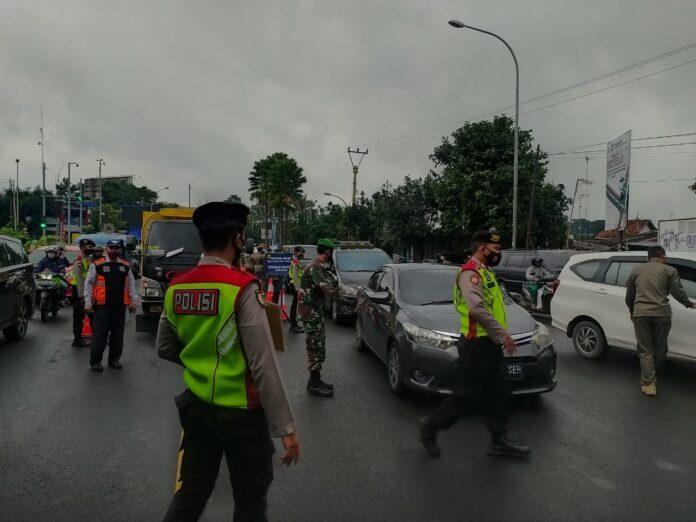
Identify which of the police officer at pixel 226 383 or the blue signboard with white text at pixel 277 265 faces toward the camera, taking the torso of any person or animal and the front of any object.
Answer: the blue signboard with white text

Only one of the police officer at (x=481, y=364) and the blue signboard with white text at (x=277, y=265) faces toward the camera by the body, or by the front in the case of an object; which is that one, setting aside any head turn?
the blue signboard with white text

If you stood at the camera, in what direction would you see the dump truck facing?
facing the viewer

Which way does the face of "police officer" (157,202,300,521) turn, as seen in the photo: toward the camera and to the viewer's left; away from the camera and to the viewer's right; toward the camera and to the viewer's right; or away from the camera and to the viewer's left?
away from the camera and to the viewer's right

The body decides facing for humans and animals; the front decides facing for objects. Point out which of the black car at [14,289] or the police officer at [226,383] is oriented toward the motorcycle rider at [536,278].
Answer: the police officer

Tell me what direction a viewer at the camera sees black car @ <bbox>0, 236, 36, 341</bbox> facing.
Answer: facing the viewer and to the left of the viewer

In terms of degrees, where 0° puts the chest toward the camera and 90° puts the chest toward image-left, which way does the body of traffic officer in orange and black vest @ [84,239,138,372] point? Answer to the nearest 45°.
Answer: approximately 0°

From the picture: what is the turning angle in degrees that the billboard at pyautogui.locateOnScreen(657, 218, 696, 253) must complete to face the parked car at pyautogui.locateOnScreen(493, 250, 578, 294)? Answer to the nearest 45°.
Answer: approximately 45° to its right

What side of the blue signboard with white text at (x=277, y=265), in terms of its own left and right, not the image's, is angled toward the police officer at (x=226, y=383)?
front

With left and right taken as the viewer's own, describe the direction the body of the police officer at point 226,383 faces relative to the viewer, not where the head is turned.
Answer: facing away from the viewer and to the right of the viewer

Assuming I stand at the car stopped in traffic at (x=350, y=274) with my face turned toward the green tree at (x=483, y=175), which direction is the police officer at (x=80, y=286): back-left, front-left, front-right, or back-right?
back-left

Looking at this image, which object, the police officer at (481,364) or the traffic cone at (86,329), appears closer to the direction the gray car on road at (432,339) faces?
the police officer
